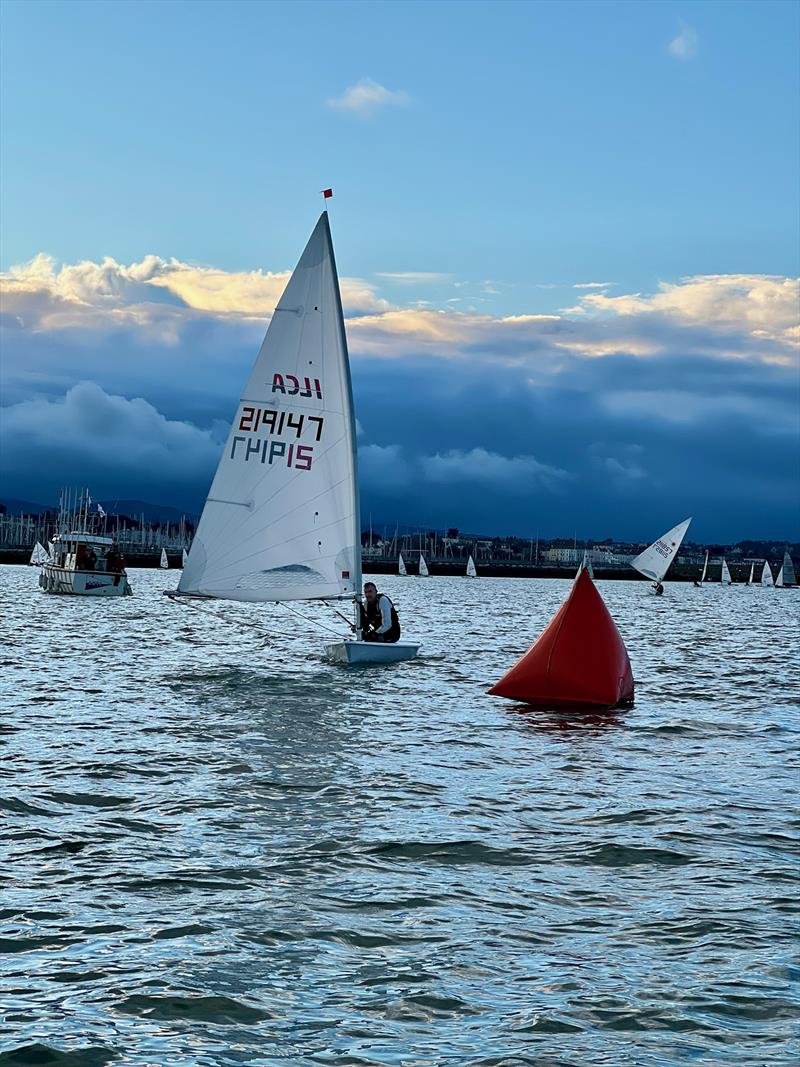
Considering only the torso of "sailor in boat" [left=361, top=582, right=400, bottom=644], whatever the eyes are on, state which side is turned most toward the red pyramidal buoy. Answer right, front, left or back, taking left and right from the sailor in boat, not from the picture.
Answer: left

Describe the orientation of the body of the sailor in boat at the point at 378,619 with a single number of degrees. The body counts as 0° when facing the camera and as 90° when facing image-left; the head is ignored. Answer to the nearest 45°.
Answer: approximately 45°
